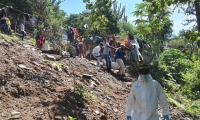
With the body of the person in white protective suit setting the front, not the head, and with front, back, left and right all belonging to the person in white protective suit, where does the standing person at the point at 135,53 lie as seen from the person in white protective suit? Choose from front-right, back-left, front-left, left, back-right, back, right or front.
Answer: back

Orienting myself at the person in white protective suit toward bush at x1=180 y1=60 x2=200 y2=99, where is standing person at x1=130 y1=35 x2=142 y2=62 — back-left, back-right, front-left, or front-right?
front-left

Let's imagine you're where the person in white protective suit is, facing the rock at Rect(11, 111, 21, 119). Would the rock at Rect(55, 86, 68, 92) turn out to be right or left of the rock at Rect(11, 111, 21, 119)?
right

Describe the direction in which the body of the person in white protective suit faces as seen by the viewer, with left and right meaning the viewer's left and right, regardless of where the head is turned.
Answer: facing the viewer

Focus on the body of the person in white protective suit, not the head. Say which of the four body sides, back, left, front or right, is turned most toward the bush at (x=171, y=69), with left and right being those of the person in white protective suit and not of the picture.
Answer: back
